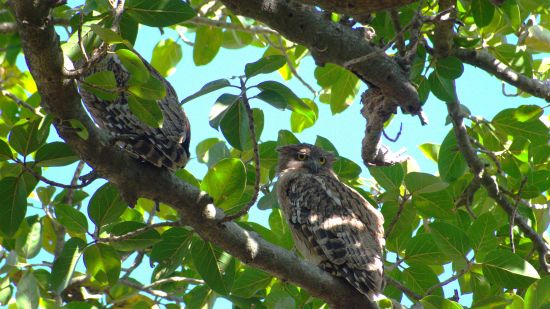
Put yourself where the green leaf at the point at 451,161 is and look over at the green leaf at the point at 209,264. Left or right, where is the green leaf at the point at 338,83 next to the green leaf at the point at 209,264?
right

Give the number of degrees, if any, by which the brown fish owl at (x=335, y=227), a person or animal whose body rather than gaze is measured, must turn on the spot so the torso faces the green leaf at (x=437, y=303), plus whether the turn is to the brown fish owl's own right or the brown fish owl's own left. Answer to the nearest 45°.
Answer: approximately 135° to the brown fish owl's own left
